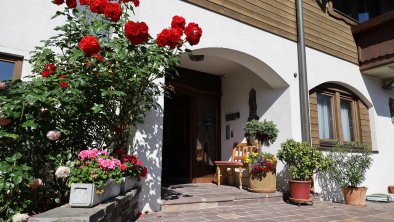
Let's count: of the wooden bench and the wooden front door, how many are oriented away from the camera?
0

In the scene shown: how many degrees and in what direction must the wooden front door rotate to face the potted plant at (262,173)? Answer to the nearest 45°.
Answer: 0° — it already faces it

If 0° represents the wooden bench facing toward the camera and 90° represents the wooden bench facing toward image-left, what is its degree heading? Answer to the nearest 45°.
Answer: approximately 45°

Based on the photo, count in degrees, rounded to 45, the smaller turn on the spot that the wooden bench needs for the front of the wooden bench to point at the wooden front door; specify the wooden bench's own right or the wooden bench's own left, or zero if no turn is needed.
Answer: approximately 90° to the wooden bench's own right

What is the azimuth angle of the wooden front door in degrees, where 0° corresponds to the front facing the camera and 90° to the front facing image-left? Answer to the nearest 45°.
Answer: approximately 315°

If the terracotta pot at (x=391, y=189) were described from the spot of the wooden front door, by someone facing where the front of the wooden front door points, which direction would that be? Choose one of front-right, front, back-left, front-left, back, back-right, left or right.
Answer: front-left

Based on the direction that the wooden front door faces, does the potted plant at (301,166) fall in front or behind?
in front

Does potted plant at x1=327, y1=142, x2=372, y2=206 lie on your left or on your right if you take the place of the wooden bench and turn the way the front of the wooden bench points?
on your left

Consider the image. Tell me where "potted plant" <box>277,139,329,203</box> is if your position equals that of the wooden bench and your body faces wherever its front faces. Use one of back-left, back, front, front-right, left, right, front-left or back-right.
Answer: left
